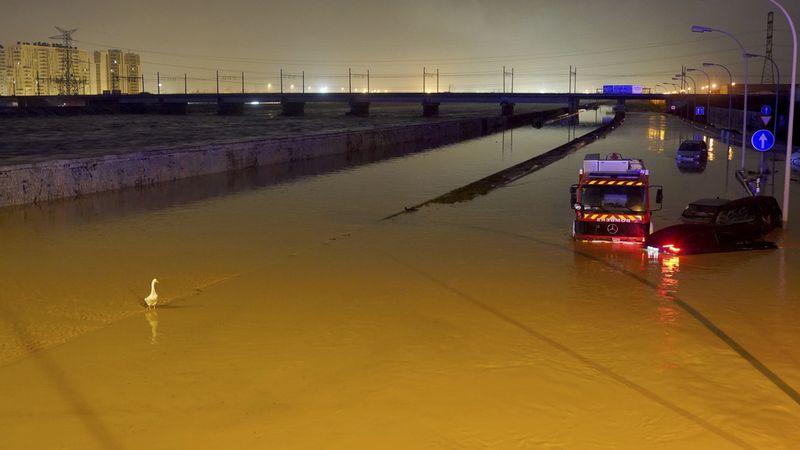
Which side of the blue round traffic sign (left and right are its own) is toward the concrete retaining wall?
right

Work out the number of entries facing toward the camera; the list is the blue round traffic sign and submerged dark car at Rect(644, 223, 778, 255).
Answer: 1

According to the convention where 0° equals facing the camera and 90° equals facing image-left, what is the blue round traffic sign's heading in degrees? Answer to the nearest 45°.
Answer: approximately 0°

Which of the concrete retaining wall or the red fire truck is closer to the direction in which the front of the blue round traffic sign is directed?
the red fire truck

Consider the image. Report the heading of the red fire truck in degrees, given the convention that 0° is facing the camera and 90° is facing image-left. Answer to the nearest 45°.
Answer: approximately 0°

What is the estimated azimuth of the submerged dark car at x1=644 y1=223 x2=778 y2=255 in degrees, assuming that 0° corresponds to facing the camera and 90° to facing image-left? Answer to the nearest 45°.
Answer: approximately 225°

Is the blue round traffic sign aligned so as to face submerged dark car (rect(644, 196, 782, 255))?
yes

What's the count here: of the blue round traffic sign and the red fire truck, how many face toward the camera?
2

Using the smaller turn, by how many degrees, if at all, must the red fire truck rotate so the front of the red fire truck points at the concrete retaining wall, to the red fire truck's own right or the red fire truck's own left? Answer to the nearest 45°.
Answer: approximately 135° to the red fire truck's own right

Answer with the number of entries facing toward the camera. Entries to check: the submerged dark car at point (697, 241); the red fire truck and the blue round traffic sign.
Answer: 2

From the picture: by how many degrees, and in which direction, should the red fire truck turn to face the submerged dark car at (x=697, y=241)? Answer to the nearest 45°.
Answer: approximately 90° to its left
